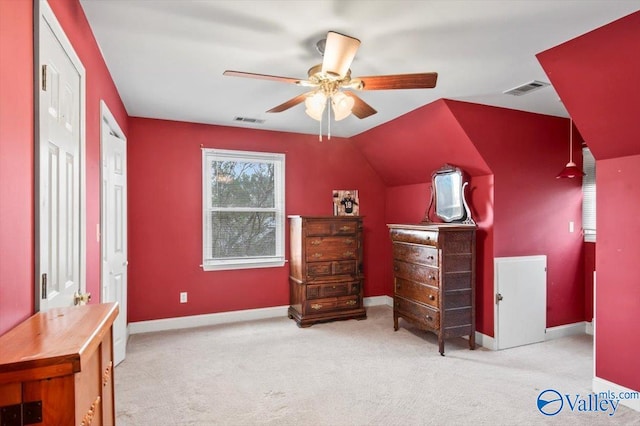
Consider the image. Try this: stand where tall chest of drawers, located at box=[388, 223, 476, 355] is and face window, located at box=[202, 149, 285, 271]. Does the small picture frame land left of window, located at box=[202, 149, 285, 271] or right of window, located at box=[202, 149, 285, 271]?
right

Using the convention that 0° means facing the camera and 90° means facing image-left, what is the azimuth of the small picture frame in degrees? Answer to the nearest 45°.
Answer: approximately 0°

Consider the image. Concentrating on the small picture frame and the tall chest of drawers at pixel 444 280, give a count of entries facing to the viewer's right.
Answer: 0

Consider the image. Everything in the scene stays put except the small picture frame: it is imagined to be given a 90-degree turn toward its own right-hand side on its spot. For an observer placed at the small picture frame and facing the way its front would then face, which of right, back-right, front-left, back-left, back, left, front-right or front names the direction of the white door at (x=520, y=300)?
back-left

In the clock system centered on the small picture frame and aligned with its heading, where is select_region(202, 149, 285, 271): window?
The window is roughly at 2 o'clock from the small picture frame.

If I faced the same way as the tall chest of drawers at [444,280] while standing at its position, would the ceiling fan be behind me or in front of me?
in front

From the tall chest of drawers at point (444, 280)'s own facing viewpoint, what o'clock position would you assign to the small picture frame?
The small picture frame is roughly at 3 o'clock from the tall chest of drawers.

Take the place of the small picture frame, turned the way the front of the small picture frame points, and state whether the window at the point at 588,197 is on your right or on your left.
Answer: on your left

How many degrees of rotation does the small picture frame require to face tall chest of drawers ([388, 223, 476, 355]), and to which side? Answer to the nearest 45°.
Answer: approximately 45° to its left

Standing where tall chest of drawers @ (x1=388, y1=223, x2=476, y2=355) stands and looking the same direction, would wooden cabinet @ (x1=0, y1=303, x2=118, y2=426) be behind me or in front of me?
in front

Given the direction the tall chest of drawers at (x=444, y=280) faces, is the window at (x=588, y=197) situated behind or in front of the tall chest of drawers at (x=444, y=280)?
behind

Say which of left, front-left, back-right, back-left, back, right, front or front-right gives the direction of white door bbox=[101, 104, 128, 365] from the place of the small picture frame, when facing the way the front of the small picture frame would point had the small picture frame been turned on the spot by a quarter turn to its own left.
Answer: back-right
